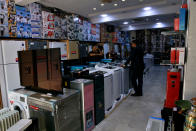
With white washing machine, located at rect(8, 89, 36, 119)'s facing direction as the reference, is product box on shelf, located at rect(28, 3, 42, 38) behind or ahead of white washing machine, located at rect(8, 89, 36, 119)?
behind

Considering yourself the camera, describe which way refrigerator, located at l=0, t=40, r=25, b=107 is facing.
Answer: facing the viewer and to the right of the viewer

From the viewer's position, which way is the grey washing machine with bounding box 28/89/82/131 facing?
facing the viewer and to the left of the viewer

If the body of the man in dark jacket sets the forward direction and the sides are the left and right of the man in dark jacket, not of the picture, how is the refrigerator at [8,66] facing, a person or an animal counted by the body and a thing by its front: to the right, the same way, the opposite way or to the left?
the opposite way

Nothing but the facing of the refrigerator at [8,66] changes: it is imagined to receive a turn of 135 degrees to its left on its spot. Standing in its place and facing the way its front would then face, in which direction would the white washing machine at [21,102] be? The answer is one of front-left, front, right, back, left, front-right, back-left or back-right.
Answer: back

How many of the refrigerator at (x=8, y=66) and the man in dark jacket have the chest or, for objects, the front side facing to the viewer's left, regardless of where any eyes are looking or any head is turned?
1

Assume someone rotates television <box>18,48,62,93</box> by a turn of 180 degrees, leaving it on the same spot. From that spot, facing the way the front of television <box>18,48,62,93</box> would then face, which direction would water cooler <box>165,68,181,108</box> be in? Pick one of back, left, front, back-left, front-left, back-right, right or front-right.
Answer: front-right

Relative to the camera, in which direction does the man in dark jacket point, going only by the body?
to the viewer's left

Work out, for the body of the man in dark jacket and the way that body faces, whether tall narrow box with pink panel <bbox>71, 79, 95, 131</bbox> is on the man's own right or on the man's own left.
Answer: on the man's own left

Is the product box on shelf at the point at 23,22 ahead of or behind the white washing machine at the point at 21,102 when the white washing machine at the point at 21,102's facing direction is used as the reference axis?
behind
